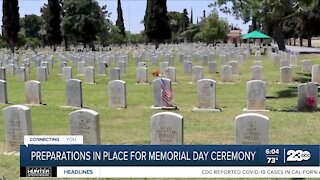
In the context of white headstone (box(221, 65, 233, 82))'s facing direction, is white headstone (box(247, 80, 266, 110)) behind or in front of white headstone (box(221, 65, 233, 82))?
in front

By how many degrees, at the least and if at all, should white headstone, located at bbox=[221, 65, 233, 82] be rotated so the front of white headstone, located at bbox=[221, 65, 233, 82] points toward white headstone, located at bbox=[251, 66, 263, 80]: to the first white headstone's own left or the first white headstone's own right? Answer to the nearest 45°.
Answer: approximately 90° to the first white headstone's own left

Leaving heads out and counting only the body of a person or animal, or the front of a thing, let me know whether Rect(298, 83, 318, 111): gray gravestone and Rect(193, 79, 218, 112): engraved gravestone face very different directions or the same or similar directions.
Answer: same or similar directions

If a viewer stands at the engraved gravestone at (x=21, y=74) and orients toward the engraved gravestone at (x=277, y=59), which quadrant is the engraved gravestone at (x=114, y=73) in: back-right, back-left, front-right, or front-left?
front-right

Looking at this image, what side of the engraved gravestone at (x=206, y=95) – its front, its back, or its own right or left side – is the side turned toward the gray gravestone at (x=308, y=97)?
left

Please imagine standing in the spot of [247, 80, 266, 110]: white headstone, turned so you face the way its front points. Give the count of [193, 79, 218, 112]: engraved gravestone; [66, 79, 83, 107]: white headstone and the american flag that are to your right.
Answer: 3

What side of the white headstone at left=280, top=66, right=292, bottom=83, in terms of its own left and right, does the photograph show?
front

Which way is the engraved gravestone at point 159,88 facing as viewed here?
toward the camera

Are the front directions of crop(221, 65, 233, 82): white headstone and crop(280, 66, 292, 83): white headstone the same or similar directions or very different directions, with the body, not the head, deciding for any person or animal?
same or similar directions

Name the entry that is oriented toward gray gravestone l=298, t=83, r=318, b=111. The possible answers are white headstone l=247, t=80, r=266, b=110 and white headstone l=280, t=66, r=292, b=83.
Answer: white headstone l=280, t=66, r=292, b=83

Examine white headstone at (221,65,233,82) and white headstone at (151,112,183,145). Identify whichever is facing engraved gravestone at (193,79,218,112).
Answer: white headstone at (221,65,233,82)

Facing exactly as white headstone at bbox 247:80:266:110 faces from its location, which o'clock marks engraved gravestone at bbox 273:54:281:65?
The engraved gravestone is roughly at 6 o'clock from the white headstone.

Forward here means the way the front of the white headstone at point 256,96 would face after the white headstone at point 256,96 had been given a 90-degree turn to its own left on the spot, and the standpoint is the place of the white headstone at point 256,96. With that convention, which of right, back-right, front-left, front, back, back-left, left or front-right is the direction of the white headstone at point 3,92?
back

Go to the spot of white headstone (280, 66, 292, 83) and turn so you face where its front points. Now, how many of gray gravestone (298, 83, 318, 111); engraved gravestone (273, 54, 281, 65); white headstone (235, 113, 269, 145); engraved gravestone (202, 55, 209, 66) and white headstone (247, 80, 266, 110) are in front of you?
3

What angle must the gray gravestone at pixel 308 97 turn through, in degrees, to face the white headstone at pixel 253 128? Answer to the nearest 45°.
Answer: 0° — it already faces it

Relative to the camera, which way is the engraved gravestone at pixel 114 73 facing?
toward the camera

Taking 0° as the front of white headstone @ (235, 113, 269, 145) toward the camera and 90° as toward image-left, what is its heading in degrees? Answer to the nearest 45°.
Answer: approximately 0°

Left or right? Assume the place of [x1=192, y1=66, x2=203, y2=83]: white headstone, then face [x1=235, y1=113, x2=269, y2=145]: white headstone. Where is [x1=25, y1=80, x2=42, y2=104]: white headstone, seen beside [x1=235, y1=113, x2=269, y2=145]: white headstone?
right

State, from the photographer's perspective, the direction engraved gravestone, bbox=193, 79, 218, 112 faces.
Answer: facing the viewer
